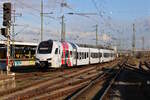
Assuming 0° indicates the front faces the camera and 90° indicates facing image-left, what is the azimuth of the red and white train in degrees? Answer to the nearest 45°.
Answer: approximately 45°
